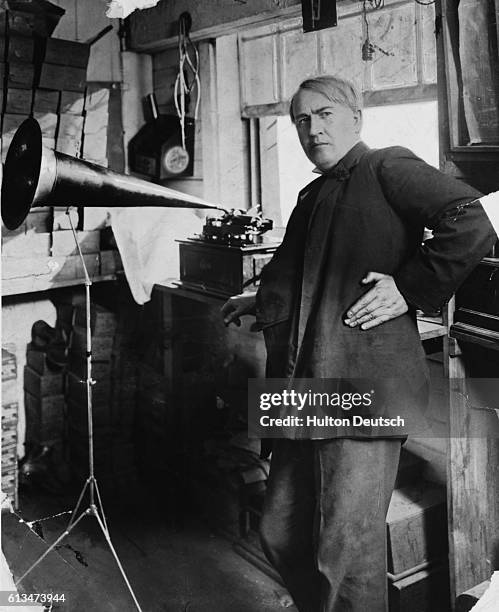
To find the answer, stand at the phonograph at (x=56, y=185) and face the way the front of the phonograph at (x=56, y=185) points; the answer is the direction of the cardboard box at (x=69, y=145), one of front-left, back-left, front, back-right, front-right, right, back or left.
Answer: right

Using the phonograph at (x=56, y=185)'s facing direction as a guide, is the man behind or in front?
behind

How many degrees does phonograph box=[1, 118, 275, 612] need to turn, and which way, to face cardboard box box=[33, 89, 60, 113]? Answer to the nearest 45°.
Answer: approximately 90° to its right

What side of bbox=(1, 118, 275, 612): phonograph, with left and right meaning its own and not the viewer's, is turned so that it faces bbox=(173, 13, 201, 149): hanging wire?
right

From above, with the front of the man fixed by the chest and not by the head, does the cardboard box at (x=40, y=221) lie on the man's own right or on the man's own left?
on the man's own right

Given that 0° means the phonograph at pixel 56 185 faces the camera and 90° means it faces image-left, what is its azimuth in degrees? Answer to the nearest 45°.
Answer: approximately 90°

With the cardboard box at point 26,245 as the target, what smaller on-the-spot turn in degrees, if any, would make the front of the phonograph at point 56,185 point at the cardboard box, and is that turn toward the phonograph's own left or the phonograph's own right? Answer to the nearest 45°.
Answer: approximately 90° to the phonograph's own right

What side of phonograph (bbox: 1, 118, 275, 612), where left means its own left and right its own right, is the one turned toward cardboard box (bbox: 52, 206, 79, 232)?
right

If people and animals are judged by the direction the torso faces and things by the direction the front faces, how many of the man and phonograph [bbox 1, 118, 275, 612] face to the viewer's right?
0
